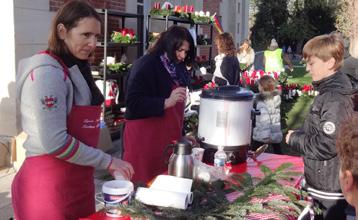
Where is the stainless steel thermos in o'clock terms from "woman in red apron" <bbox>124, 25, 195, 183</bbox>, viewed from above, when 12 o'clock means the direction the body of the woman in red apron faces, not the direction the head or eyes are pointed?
The stainless steel thermos is roughly at 1 o'clock from the woman in red apron.

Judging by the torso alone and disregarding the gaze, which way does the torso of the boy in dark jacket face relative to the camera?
to the viewer's left

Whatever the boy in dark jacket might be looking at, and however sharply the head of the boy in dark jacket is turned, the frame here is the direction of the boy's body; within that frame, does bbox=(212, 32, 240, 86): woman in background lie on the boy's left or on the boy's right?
on the boy's right

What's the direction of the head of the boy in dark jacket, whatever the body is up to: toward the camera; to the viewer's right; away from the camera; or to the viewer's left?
to the viewer's left

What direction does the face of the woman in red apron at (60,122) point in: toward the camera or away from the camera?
toward the camera

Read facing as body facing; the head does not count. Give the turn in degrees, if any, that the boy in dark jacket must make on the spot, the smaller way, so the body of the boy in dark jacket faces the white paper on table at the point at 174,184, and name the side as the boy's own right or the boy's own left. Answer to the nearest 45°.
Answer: approximately 45° to the boy's own left

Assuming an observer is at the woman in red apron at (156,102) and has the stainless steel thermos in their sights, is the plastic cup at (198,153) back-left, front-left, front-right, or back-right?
front-left

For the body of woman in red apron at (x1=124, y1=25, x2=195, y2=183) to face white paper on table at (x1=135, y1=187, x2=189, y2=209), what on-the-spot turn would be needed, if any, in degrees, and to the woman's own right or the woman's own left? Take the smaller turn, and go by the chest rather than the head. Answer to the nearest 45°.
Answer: approximately 45° to the woman's own right

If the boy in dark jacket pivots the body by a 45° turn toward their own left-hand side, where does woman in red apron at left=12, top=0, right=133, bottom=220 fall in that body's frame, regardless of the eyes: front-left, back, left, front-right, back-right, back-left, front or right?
front

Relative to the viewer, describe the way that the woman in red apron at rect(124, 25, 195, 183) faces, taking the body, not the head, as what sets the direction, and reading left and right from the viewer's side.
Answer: facing the viewer and to the right of the viewer

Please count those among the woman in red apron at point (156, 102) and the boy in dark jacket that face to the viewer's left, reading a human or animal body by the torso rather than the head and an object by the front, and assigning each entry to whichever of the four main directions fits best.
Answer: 1

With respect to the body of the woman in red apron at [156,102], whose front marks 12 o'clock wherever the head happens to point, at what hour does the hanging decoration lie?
The hanging decoration is roughly at 8 o'clock from the woman in red apron.

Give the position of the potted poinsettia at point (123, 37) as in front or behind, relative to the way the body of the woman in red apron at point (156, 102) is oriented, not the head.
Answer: behind

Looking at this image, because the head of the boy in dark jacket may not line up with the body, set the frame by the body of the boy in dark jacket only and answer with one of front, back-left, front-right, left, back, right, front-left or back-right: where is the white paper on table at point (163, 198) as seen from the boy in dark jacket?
front-left
